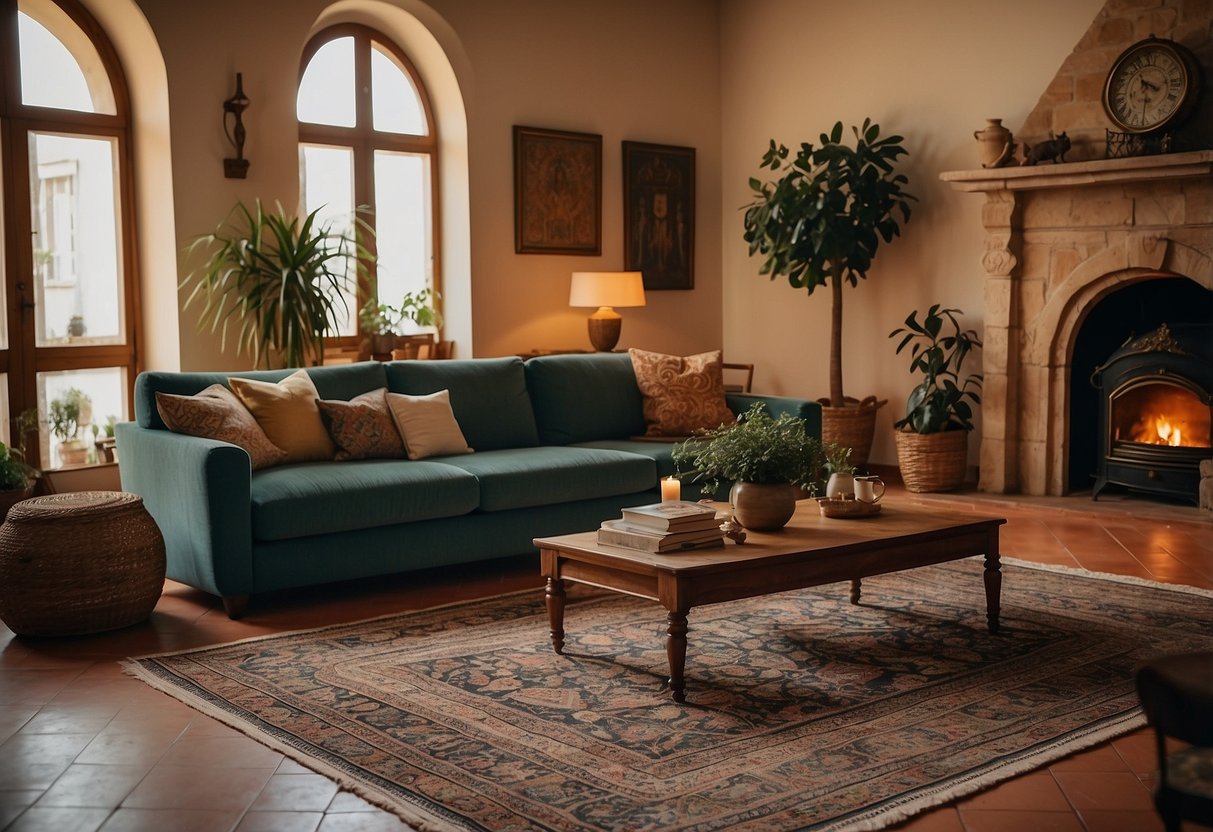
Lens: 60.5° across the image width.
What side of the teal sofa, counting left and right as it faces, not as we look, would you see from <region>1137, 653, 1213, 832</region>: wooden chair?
front

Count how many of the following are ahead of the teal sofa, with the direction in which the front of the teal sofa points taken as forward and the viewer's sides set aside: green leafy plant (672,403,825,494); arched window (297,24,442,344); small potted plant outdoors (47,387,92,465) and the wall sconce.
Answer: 1

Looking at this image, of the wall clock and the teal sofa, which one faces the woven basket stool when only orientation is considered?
the wall clock

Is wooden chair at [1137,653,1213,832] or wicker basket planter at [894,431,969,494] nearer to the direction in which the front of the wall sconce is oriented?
the wooden chair

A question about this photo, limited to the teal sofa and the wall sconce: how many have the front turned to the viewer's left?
0

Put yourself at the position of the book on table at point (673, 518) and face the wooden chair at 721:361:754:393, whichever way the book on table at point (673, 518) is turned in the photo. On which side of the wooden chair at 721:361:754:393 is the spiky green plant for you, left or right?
left

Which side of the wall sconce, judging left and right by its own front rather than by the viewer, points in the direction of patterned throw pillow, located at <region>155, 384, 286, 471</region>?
front

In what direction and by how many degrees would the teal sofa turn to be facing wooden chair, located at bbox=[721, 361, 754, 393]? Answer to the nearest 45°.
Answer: approximately 90° to its left

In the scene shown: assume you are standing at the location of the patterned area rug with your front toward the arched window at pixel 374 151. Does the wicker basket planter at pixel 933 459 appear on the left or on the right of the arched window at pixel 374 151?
right

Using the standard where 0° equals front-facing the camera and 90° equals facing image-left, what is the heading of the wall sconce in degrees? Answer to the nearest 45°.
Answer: approximately 0°

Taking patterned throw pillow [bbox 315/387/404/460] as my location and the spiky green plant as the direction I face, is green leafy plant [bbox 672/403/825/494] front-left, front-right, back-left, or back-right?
back-right

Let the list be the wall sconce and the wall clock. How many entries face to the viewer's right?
0

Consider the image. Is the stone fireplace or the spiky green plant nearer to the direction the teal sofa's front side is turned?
the stone fireplace

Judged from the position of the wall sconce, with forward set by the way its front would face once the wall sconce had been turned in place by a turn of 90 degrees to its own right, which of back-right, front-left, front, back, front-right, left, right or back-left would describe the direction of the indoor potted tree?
back
